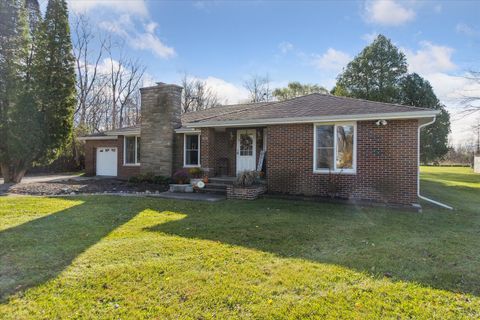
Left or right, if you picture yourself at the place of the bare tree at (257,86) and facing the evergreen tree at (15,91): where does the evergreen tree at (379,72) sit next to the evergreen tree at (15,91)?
left

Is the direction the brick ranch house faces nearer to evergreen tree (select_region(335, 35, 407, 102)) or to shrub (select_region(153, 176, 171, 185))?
the shrub

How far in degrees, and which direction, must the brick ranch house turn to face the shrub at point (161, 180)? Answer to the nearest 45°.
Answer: approximately 90° to its right

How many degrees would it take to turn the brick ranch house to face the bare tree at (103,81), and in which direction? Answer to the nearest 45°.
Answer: approximately 90° to its right

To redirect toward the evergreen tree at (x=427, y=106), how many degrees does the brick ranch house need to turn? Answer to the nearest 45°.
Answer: approximately 180°

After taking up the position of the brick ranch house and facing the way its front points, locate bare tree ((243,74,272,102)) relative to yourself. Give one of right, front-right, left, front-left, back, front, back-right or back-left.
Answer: back-right

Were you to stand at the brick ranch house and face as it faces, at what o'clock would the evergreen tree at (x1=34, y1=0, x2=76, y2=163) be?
The evergreen tree is roughly at 2 o'clock from the brick ranch house.

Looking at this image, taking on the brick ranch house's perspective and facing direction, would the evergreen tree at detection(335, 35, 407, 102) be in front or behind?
behind

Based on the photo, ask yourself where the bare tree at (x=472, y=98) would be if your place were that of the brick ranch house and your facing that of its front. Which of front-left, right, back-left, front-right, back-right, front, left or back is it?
back

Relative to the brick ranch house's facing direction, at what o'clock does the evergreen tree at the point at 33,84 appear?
The evergreen tree is roughly at 2 o'clock from the brick ranch house.

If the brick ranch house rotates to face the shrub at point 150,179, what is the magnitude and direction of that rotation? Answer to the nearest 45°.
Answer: approximately 90° to its right

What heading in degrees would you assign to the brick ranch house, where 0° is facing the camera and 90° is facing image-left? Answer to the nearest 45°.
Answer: approximately 45°
